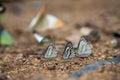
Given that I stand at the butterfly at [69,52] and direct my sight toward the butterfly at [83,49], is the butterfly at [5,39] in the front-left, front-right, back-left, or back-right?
back-left

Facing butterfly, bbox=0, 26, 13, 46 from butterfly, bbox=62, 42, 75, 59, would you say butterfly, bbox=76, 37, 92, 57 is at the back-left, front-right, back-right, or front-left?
back-right

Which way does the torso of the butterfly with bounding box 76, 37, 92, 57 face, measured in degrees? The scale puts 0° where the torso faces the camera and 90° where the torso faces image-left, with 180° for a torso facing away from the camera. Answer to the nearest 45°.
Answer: approximately 90°

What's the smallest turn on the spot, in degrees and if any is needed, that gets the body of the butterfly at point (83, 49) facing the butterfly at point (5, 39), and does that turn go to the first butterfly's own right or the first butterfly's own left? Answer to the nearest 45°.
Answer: approximately 45° to the first butterfly's own right
